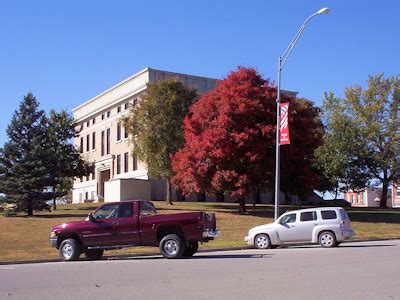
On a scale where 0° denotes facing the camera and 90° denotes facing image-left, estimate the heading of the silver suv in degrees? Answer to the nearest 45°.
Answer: approximately 90°

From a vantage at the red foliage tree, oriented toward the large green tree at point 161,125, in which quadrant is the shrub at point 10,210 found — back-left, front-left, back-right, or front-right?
front-left

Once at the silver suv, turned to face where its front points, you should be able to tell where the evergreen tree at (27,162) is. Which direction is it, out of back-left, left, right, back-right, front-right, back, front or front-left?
front-right

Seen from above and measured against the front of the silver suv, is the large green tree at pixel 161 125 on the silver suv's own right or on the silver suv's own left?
on the silver suv's own right

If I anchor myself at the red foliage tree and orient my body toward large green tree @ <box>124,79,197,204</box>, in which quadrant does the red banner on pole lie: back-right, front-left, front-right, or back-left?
back-left
